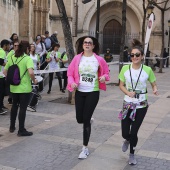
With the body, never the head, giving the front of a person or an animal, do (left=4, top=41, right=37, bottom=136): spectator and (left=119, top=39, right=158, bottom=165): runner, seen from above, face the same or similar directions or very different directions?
very different directions

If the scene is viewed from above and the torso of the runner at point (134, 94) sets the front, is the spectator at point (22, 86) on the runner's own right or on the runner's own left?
on the runner's own right

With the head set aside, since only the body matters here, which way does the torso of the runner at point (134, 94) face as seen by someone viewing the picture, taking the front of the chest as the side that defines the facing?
toward the camera

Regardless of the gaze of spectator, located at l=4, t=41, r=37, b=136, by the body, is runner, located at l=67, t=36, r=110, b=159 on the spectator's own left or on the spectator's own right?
on the spectator's own right

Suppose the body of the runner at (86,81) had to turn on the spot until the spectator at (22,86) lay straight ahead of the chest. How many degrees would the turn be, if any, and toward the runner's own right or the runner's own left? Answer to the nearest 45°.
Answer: approximately 135° to the runner's own right

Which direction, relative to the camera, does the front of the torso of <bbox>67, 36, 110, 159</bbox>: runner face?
toward the camera
